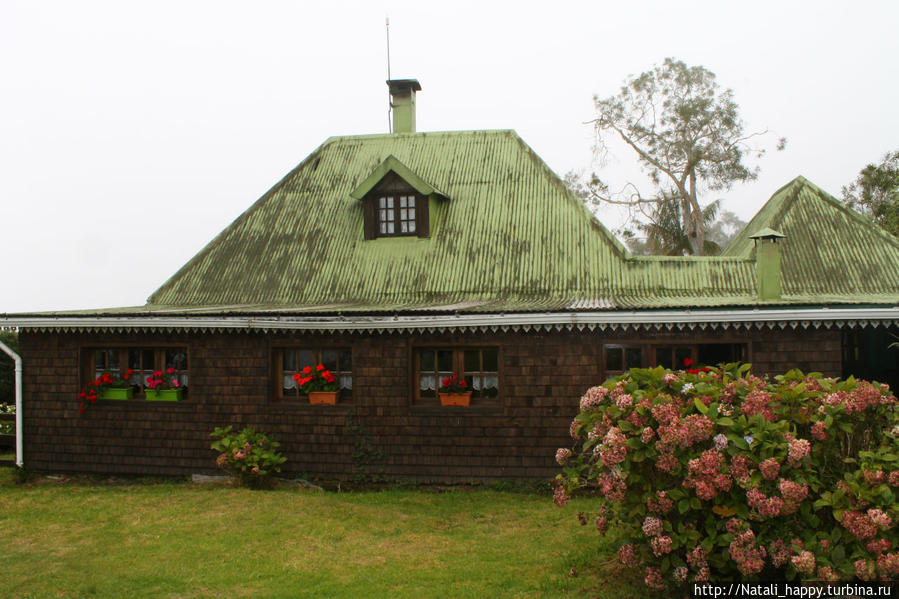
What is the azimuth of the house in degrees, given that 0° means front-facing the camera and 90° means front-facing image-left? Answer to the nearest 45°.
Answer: approximately 0°

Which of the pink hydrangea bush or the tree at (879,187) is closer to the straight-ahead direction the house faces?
the pink hydrangea bush

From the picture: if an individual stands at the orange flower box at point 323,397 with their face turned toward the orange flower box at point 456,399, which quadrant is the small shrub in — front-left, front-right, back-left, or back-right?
back-right

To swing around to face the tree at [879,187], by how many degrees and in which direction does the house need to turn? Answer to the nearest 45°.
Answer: approximately 135° to its left

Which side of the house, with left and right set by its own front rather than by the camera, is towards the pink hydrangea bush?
front

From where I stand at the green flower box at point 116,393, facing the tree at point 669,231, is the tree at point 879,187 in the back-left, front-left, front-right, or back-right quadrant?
front-right
